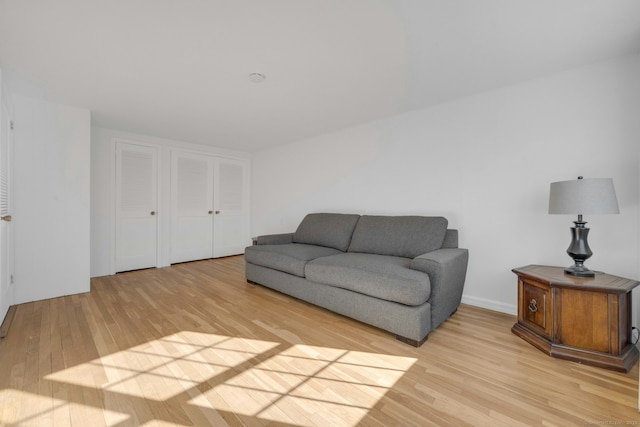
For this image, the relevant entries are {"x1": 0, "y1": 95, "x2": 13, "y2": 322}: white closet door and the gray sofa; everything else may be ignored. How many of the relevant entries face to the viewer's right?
1

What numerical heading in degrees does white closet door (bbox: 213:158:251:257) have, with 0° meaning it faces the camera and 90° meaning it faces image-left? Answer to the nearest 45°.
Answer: approximately 315°

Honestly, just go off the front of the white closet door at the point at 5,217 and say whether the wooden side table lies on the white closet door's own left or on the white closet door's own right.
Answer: on the white closet door's own right

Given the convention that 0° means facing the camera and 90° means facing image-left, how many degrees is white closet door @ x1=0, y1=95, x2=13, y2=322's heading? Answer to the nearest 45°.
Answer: approximately 270°

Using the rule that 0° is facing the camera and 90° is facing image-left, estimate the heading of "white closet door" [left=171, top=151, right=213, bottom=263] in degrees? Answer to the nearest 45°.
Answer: approximately 315°

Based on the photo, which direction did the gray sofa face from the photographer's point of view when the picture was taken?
facing the viewer and to the left of the viewer

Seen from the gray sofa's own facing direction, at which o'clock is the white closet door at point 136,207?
The white closet door is roughly at 2 o'clock from the gray sofa.

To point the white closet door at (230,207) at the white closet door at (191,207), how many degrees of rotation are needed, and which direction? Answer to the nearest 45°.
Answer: approximately 90° to its right

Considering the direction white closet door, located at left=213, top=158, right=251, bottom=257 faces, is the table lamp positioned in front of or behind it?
in front

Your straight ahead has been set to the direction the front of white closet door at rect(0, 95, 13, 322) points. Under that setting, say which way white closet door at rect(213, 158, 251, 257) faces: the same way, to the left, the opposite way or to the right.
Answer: to the right

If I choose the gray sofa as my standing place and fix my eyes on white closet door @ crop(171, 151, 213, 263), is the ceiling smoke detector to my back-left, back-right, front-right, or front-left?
front-left

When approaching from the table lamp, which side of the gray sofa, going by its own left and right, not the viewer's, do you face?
left
